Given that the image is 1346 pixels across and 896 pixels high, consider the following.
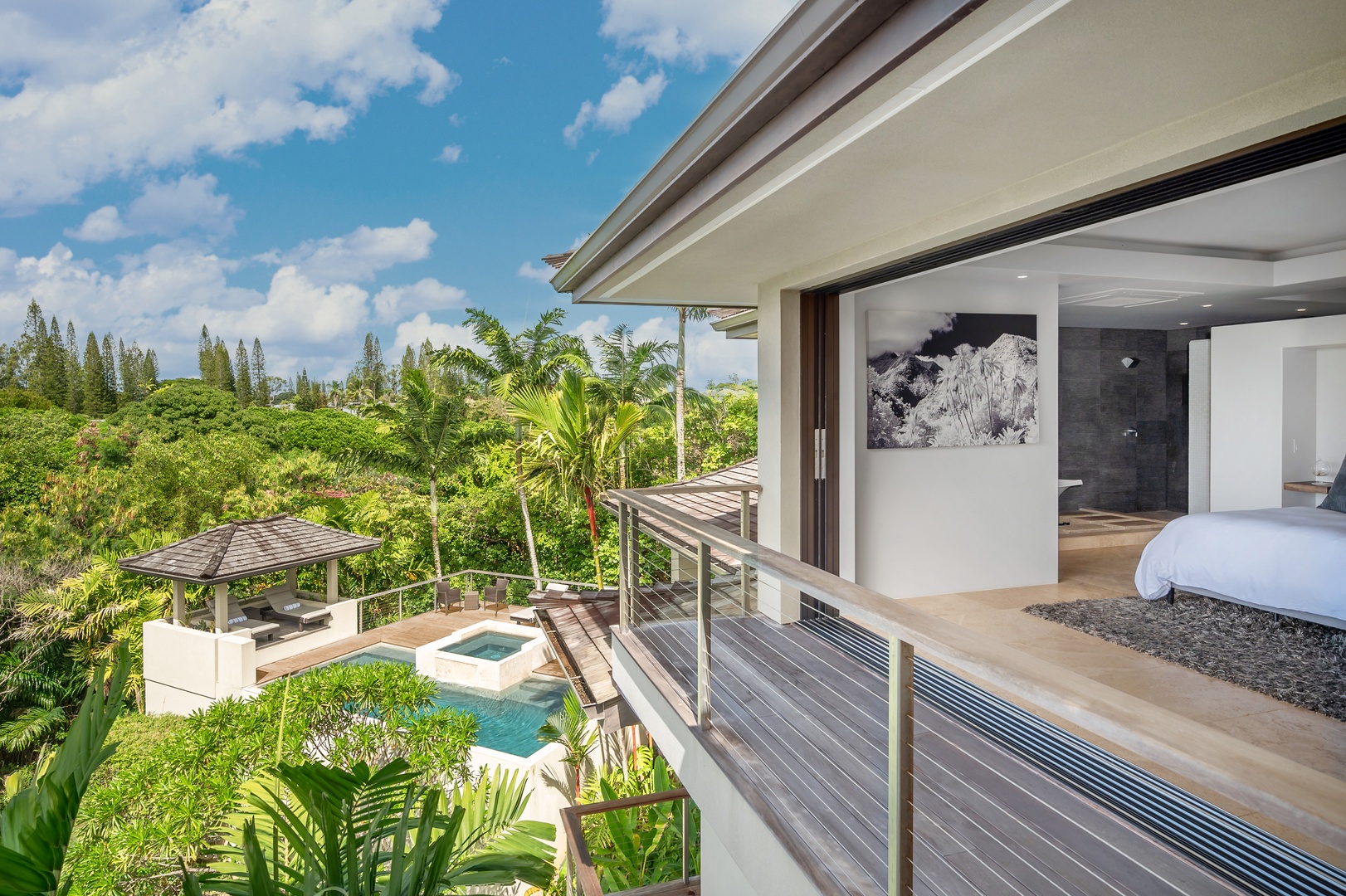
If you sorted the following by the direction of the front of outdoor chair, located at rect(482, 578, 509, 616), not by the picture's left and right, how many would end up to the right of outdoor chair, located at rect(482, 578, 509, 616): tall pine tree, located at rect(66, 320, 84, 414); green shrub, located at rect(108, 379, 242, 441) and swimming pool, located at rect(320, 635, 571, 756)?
2

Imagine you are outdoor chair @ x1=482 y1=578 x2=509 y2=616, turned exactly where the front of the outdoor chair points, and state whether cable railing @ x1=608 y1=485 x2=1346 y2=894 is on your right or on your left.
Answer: on your left

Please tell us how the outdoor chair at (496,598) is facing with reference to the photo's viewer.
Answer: facing the viewer and to the left of the viewer

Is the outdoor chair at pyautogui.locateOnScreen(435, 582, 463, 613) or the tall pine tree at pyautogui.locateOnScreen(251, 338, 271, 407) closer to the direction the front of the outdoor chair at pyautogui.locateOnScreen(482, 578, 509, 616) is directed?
the outdoor chair

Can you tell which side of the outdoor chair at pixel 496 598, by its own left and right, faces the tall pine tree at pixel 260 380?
right

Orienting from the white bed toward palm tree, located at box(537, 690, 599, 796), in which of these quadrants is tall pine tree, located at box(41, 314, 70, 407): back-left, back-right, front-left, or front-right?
front-right

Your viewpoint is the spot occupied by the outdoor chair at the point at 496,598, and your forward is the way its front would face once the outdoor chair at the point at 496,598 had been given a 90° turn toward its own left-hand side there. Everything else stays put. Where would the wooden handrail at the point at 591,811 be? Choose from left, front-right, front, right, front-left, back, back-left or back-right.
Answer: front-right

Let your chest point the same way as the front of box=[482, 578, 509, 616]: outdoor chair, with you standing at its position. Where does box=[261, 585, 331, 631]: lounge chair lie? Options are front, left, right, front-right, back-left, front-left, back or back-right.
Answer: front-right

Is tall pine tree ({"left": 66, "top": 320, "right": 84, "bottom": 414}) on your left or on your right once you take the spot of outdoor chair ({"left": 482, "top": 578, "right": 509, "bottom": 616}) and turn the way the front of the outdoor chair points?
on your right

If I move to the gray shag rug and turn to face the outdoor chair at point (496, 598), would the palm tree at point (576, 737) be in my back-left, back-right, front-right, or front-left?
front-left

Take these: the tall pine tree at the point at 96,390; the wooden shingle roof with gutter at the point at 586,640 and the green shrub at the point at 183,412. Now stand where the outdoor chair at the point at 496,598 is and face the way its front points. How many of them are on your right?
2

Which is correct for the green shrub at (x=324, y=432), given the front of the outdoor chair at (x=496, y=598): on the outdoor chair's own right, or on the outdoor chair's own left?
on the outdoor chair's own right
